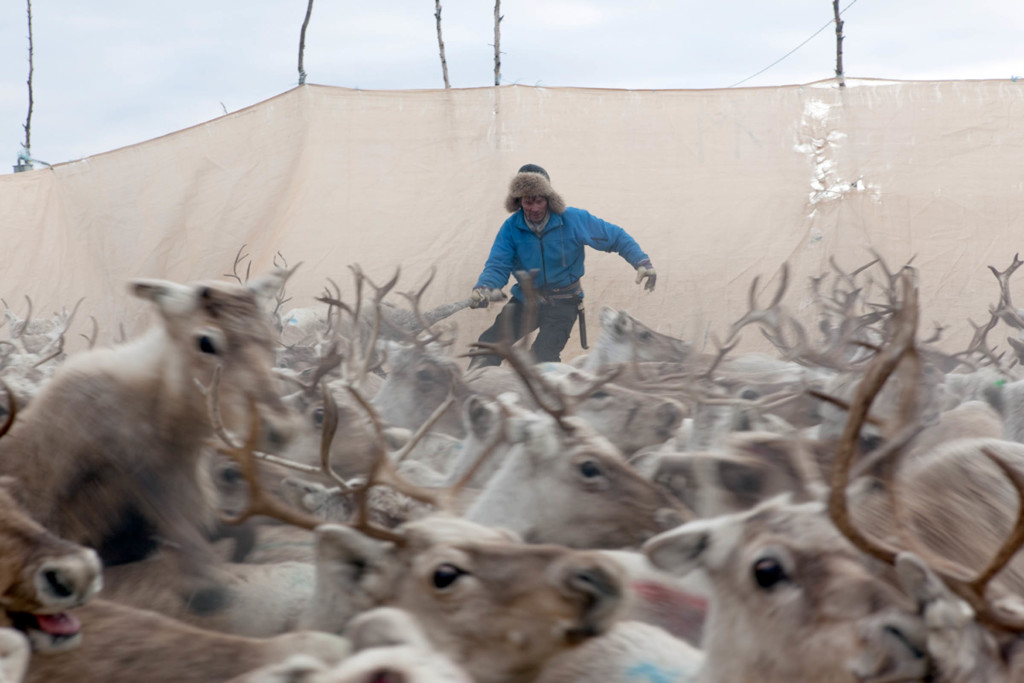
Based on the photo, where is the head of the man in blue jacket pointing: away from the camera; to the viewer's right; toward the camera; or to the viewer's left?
toward the camera

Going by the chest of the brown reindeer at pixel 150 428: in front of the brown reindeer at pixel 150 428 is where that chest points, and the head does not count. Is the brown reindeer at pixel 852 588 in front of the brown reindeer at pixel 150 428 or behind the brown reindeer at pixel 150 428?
in front

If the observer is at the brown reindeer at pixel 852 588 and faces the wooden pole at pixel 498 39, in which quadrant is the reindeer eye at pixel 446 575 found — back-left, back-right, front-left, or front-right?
front-left
